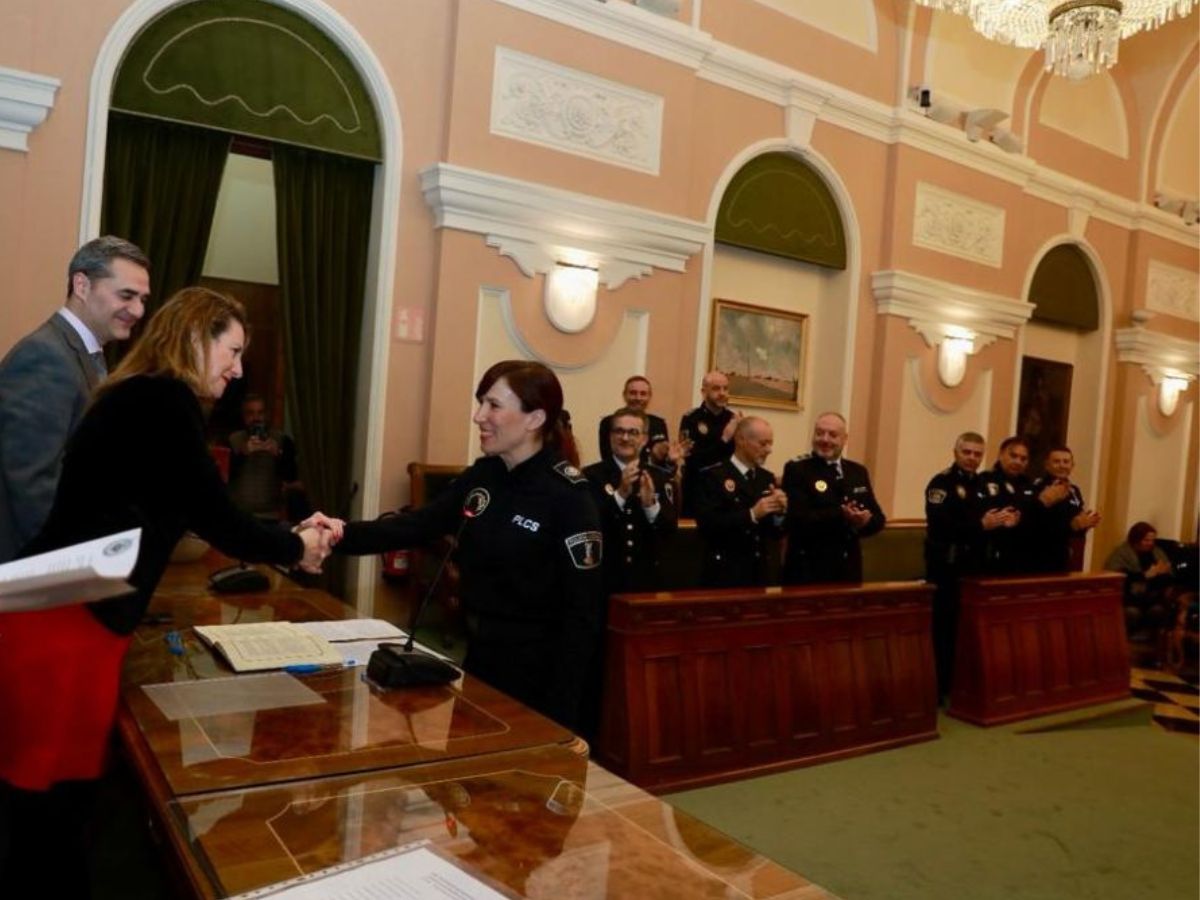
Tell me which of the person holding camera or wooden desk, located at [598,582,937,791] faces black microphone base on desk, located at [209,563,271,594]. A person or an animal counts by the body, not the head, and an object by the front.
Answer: the person holding camera

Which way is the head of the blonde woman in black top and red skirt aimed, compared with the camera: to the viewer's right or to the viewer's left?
to the viewer's right

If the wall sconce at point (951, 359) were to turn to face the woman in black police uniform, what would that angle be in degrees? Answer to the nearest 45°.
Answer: approximately 45° to its right

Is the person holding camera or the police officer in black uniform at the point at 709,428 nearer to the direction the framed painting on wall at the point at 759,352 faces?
the police officer in black uniform

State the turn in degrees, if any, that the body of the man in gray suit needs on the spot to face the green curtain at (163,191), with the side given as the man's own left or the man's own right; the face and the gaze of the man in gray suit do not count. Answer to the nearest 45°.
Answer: approximately 90° to the man's own left

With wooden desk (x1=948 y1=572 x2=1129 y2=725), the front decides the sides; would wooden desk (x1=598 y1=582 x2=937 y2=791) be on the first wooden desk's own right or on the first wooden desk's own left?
on the first wooden desk's own right

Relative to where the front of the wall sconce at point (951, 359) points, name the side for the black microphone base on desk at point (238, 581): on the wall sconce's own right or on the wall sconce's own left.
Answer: on the wall sconce's own right

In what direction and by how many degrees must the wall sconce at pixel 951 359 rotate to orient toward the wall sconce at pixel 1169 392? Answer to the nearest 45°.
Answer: approximately 90° to its left

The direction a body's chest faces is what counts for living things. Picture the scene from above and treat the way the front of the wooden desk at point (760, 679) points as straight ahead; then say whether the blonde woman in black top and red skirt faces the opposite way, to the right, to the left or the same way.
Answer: to the left

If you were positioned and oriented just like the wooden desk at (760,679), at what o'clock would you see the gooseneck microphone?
The gooseneck microphone is roughly at 2 o'clock from the wooden desk.

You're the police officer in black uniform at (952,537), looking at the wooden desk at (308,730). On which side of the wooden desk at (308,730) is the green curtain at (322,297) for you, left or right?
right
